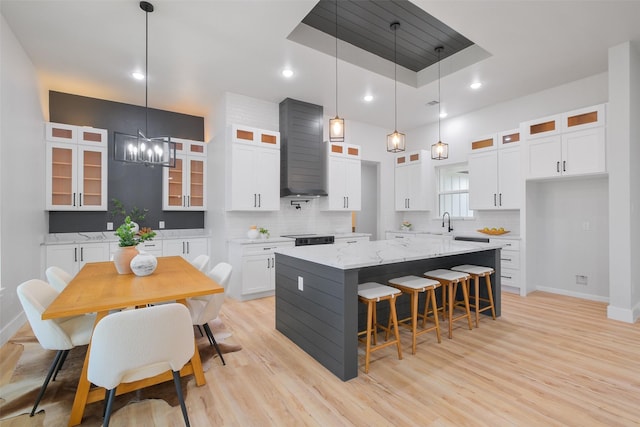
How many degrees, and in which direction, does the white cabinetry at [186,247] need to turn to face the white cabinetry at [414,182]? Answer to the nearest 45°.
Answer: approximately 90° to its left

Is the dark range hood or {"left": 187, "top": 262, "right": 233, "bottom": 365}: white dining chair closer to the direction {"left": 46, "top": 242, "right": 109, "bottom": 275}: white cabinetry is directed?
the white dining chair

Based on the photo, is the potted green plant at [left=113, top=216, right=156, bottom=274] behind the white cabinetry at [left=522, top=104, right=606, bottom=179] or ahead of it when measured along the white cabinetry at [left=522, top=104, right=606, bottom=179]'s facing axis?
ahead

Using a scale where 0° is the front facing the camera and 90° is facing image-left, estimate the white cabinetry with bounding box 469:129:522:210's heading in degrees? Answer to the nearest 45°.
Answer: approximately 45°

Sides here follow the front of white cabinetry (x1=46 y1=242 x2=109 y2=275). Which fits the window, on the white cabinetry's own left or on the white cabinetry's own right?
on the white cabinetry's own left

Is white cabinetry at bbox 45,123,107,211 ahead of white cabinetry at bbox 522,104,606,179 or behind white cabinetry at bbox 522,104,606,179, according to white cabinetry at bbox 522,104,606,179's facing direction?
ahead

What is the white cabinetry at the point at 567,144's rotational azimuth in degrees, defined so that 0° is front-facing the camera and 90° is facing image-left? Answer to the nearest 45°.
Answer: approximately 45°

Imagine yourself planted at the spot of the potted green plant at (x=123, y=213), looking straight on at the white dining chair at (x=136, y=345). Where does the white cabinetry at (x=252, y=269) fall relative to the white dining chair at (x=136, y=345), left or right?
left
